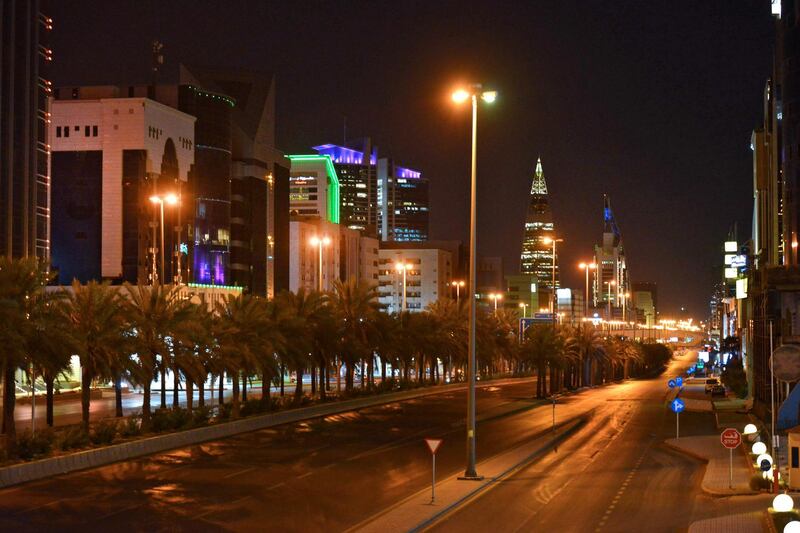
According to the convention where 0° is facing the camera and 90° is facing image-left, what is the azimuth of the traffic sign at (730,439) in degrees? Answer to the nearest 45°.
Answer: approximately 0°

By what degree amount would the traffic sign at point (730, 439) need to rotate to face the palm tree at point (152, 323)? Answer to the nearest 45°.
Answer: approximately 90° to its right

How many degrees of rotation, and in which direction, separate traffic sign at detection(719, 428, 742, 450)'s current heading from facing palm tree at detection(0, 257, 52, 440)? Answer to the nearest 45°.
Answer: approximately 90° to its right

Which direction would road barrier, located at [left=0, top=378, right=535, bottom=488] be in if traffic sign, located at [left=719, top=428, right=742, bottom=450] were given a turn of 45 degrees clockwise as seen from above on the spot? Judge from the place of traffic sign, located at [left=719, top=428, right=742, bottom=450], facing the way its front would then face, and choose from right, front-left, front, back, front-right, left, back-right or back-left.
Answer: front-right

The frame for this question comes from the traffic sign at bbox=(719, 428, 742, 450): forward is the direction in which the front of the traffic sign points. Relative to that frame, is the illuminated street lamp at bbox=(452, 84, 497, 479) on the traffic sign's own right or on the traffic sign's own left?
on the traffic sign's own right

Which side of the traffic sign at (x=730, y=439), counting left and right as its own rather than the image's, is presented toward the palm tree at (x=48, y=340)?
right

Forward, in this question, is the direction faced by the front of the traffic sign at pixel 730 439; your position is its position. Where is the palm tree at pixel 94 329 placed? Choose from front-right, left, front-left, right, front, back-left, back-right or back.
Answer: right
